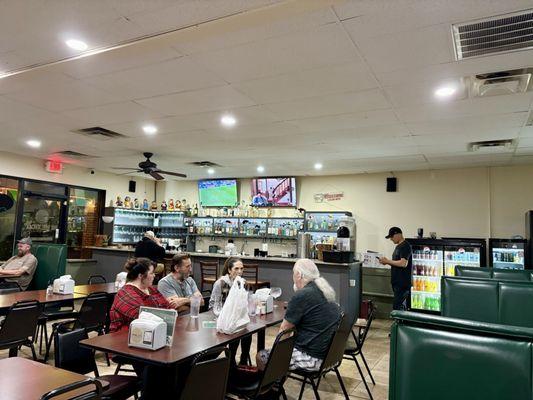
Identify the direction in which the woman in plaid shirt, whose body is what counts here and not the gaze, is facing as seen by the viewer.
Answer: to the viewer's right

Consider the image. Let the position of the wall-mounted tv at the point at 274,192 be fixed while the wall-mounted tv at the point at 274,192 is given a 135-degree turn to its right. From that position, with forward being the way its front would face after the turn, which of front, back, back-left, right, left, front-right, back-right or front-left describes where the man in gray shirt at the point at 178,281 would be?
back-left

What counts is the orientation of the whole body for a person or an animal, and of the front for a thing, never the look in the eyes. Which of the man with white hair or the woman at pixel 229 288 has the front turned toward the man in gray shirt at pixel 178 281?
the man with white hair

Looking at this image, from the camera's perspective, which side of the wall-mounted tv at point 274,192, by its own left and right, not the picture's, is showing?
front

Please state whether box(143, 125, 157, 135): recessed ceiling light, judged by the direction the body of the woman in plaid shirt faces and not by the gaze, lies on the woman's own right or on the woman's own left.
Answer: on the woman's own left

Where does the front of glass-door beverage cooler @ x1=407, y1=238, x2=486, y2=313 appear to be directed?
toward the camera

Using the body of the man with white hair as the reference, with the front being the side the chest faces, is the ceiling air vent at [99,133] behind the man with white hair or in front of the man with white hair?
in front

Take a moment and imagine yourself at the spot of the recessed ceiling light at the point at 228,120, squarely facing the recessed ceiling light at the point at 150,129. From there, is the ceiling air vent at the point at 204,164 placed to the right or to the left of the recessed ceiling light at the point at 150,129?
right

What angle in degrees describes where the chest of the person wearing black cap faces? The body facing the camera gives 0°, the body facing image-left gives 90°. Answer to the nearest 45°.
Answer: approximately 90°

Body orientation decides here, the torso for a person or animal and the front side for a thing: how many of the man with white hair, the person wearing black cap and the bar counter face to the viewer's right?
0

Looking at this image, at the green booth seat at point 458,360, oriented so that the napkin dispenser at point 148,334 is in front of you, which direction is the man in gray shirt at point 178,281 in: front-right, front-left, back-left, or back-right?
front-right

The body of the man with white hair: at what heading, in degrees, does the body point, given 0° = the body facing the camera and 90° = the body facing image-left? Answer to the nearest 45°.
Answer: approximately 135°

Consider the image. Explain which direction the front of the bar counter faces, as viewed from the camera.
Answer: facing the viewer
